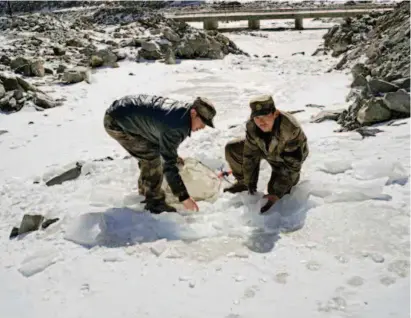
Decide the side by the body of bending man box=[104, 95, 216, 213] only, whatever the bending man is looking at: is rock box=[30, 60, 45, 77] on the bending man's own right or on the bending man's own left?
on the bending man's own left

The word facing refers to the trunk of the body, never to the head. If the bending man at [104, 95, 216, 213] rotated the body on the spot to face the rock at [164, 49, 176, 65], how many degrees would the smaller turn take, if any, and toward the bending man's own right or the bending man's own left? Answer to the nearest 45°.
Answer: approximately 90° to the bending man's own left

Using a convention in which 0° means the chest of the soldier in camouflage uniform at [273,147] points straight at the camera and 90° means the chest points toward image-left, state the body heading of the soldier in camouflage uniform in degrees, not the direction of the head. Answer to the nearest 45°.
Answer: approximately 45°

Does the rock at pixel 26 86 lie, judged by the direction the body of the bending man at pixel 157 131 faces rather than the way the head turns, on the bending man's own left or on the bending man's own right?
on the bending man's own left

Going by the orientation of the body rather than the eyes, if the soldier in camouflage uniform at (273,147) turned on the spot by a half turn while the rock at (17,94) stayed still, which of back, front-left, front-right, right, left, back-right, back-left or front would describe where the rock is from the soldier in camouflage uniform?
left

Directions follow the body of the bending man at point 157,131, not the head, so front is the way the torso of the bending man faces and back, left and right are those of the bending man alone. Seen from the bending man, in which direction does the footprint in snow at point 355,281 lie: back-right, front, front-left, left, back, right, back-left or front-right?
front-right

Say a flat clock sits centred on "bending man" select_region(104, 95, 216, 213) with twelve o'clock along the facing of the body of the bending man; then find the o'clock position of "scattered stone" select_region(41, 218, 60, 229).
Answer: The scattered stone is roughly at 6 o'clock from the bending man.

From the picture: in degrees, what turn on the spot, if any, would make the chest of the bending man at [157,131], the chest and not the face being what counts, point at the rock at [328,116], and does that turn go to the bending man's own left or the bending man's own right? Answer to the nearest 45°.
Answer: approximately 45° to the bending man's own left

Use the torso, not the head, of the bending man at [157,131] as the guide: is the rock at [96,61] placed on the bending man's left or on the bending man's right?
on the bending man's left

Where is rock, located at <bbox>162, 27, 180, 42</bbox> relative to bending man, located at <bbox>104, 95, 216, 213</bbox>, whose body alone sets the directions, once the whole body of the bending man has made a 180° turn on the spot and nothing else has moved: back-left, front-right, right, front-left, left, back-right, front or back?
right

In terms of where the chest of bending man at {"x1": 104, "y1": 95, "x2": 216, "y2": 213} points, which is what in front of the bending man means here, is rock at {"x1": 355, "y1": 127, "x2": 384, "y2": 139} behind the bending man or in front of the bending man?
in front

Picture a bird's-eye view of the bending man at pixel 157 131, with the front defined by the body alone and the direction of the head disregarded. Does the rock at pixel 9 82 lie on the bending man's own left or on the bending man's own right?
on the bending man's own left

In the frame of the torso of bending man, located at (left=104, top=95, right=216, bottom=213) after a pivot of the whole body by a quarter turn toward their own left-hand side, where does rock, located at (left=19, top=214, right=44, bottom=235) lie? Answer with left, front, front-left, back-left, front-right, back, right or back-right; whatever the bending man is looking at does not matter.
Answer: left

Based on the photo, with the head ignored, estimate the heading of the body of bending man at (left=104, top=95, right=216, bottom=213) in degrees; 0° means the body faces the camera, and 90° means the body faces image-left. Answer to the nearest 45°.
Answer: approximately 270°

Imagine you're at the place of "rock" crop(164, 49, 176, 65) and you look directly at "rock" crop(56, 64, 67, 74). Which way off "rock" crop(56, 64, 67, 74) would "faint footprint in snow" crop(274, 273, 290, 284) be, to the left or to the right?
left

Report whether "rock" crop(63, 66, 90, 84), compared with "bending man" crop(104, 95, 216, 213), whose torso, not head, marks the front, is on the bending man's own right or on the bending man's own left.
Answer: on the bending man's own left
